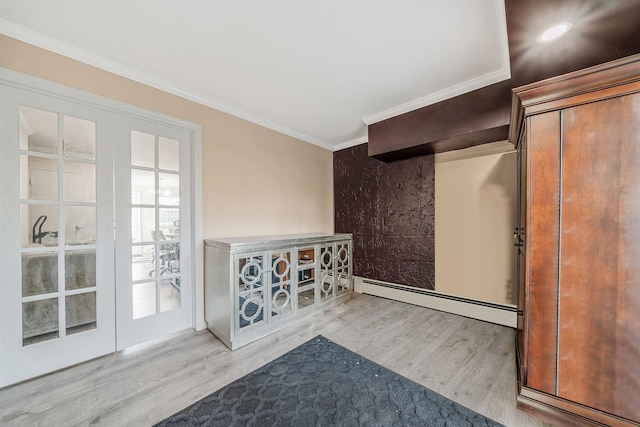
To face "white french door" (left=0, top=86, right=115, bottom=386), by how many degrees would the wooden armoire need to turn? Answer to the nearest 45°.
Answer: approximately 45° to its left

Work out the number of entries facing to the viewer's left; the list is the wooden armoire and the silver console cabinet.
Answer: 1

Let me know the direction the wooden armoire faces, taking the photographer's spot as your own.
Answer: facing to the left of the viewer

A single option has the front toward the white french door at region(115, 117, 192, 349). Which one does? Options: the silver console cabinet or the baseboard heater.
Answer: the baseboard heater

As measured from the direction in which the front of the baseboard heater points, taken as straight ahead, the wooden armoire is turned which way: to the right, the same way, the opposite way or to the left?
to the right

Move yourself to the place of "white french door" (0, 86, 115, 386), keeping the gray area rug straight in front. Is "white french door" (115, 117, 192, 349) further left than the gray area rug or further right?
left

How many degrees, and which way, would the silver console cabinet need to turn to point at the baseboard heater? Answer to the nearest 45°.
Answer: approximately 45° to its left

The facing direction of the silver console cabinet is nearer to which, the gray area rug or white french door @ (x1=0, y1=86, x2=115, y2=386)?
the gray area rug

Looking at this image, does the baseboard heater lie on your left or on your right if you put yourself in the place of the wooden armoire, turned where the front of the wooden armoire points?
on your right

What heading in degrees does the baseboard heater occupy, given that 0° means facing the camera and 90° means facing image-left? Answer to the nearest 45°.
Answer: approximately 45°

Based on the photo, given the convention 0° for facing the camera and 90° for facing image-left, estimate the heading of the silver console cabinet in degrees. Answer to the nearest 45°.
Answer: approximately 315°
